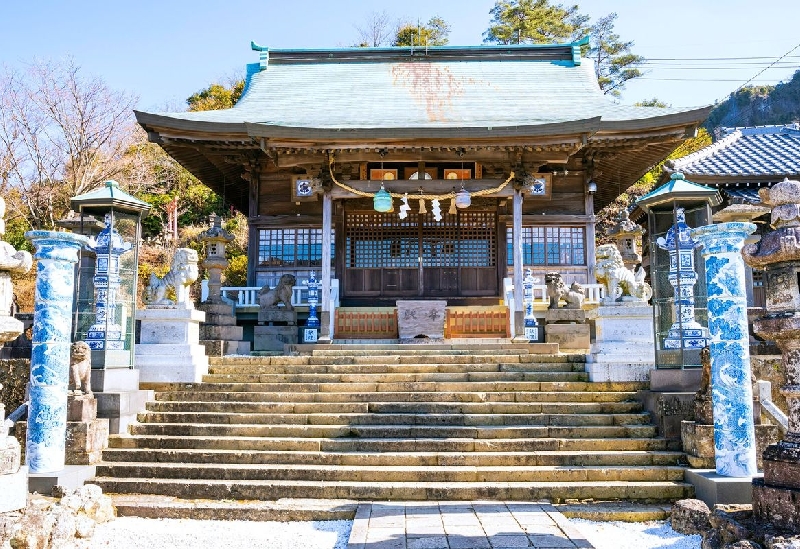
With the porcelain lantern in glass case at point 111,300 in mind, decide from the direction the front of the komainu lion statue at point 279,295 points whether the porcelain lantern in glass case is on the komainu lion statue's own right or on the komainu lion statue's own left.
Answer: on the komainu lion statue's own right

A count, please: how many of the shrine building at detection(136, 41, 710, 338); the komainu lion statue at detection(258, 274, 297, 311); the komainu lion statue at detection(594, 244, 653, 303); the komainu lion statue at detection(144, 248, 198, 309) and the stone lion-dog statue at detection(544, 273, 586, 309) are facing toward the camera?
1

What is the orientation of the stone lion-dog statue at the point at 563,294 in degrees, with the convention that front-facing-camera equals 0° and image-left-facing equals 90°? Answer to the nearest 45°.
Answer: approximately 90°

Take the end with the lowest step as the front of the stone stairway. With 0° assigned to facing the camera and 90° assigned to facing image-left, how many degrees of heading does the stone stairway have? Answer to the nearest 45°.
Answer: approximately 0°

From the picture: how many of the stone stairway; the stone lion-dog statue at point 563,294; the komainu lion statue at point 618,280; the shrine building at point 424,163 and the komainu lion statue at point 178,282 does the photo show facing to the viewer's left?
2

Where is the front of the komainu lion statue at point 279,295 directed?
to the viewer's right

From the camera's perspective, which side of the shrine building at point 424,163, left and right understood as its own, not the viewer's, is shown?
front

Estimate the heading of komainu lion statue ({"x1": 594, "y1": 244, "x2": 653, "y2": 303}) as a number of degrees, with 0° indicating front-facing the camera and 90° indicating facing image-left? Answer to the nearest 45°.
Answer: approximately 90°

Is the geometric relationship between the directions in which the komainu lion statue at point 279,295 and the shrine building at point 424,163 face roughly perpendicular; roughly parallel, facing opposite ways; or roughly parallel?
roughly perpendicular

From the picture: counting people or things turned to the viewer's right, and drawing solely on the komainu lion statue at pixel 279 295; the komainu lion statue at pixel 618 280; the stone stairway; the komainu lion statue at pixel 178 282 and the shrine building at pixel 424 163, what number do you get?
2

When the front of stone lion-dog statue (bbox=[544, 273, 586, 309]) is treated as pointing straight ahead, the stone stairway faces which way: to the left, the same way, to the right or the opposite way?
to the left

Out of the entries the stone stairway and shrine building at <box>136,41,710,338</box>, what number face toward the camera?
2

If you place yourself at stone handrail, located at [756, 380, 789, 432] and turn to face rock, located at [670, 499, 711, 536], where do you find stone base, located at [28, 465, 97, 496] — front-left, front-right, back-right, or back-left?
front-right
